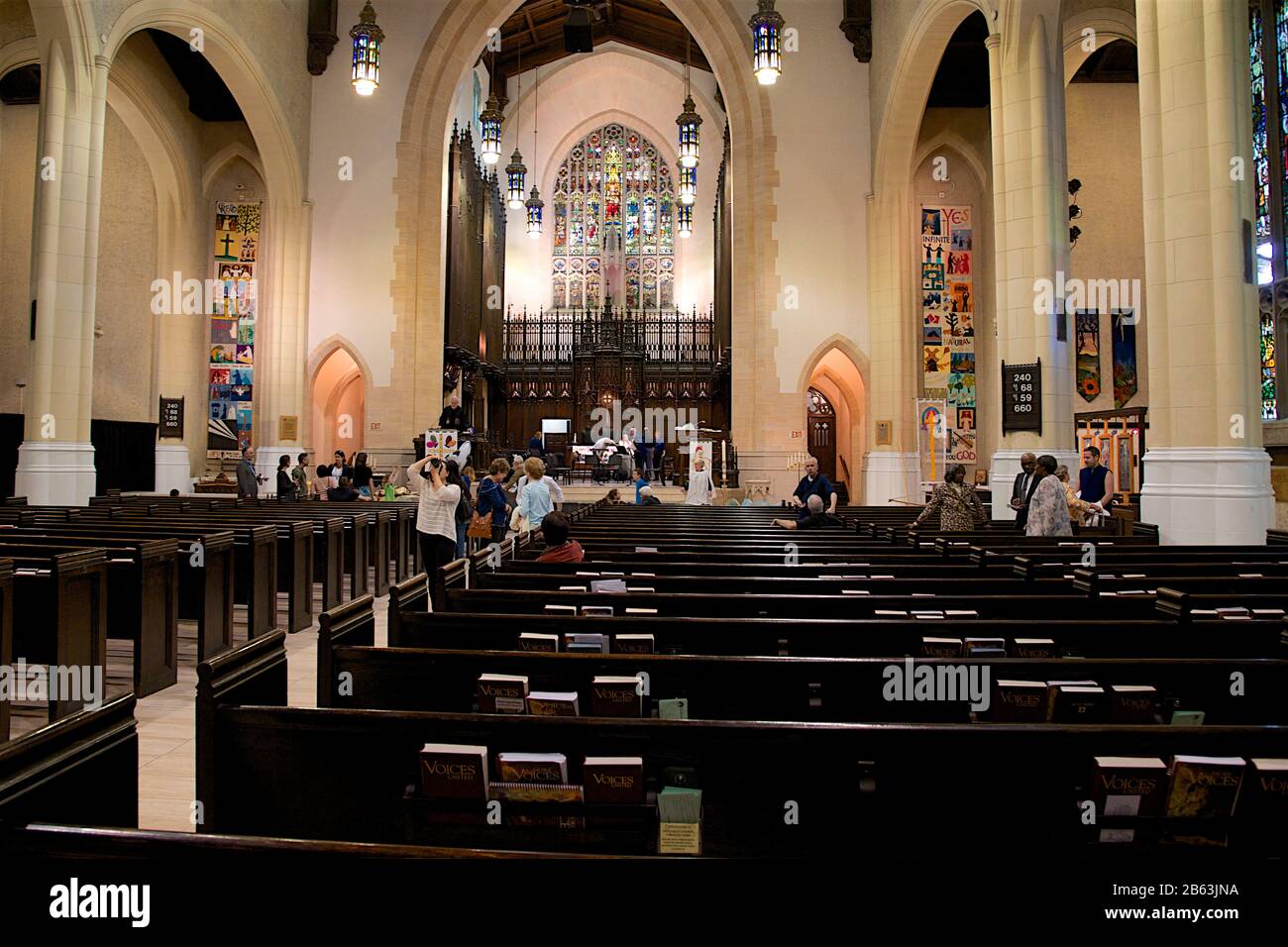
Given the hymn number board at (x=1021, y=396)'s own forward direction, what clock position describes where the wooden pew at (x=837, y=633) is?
The wooden pew is roughly at 12 o'clock from the hymn number board.

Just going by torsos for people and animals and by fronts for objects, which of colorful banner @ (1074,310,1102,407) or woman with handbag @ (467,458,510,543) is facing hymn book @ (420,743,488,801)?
the colorful banner

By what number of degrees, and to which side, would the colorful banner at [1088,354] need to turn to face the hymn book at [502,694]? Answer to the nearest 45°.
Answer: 0° — it already faces it

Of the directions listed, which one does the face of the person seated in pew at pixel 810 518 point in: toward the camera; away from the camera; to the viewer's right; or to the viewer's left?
away from the camera

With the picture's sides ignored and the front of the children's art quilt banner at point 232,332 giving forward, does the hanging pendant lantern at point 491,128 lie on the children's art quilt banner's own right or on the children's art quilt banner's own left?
on the children's art quilt banner's own left

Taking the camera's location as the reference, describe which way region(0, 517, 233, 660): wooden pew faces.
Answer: facing away from the viewer and to the right of the viewer

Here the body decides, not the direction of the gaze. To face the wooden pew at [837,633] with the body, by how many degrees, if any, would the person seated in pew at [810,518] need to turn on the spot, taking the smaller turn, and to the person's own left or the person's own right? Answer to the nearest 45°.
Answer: approximately 180°

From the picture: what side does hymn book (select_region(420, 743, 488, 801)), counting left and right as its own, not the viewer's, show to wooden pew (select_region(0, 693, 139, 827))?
right

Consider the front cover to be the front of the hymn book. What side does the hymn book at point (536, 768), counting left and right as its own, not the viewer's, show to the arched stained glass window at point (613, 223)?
back
